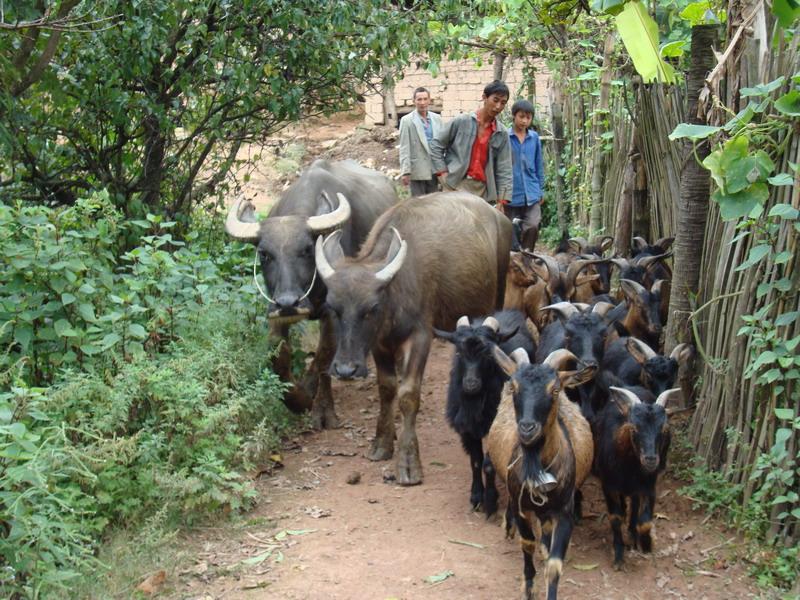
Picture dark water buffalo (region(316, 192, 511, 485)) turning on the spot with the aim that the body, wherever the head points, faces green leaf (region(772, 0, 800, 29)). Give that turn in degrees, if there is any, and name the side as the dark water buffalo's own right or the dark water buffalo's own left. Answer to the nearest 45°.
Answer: approximately 90° to the dark water buffalo's own left

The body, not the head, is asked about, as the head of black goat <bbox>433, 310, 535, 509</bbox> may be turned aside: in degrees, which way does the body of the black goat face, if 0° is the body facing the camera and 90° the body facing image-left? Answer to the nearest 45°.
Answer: approximately 45°

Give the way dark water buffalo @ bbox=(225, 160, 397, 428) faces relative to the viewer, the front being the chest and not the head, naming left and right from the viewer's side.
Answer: facing the viewer and to the left of the viewer

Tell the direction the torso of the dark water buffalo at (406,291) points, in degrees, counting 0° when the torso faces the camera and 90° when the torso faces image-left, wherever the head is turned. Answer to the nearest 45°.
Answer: approximately 45°

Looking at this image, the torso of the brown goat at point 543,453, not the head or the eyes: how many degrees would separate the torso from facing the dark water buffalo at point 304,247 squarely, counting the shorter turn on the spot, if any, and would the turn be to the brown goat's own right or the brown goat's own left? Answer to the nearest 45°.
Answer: approximately 135° to the brown goat's own right

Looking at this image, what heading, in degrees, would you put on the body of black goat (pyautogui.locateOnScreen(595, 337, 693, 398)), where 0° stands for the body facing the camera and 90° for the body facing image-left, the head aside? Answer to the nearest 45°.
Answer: approximately 315°

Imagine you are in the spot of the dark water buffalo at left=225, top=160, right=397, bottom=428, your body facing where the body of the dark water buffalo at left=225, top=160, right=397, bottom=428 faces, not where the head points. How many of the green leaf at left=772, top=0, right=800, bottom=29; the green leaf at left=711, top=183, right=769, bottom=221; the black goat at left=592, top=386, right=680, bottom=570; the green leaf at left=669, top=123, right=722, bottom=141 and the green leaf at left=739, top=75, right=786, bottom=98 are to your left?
5

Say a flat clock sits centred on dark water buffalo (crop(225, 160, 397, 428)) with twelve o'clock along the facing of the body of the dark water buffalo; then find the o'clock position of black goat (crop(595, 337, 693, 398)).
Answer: The black goat is roughly at 9 o'clock from the dark water buffalo.

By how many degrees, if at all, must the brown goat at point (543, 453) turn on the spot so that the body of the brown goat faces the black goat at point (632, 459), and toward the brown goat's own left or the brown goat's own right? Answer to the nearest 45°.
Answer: approximately 135° to the brown goat's own left
